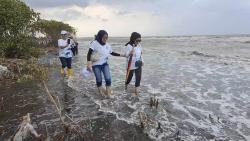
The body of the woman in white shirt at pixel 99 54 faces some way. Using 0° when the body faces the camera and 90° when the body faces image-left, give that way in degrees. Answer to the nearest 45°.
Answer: approximately 315°

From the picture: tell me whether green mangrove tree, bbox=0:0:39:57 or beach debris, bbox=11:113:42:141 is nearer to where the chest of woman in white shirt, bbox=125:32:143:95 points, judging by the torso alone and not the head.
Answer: the beach debris

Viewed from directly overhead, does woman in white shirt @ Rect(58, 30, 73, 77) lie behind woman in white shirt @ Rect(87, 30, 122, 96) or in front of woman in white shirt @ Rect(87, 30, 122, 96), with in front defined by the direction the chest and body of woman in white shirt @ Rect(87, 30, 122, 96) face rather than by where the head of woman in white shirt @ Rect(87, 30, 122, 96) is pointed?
behind

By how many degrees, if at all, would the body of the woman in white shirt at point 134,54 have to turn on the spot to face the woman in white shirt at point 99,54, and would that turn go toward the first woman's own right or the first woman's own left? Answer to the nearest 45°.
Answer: approximately 90° to the first woman's own right

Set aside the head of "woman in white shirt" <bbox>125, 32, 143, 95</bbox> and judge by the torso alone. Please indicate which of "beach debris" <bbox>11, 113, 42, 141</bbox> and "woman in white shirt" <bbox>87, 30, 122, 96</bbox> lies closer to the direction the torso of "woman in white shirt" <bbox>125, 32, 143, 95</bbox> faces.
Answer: the beach debris

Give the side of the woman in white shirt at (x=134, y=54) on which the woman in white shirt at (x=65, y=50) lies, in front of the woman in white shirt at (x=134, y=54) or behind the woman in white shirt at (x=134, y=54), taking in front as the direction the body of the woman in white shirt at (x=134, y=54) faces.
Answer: behind
